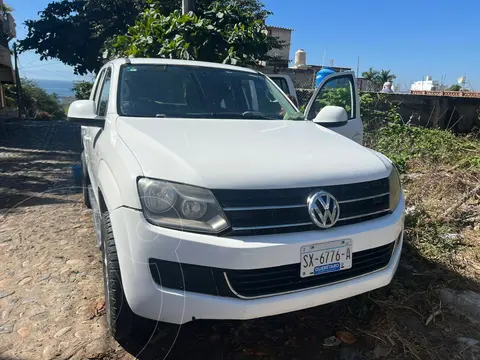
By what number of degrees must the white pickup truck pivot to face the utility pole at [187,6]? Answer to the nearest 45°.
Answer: approximately 135° to its left

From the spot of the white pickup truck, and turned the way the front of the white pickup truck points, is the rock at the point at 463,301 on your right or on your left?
on your left

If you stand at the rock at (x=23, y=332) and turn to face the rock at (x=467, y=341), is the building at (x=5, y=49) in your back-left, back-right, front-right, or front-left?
back-left

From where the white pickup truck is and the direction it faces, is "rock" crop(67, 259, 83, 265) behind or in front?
behind

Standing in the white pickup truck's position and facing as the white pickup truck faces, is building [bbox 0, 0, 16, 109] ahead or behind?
behind

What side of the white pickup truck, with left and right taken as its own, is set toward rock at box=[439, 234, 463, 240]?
left

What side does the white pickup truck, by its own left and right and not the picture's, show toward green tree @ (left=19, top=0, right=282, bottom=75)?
back

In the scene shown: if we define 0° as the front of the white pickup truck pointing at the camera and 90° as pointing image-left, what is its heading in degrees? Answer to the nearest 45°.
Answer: approximately 315°

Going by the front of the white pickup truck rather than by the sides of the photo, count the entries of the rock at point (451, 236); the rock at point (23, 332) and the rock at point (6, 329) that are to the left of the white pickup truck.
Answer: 1
